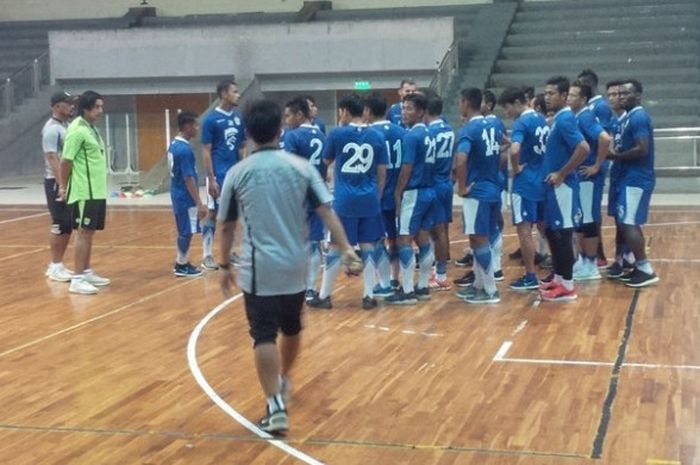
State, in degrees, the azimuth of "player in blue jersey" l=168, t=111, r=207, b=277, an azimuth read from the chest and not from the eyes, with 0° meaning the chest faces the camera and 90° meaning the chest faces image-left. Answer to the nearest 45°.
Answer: approximately 270°

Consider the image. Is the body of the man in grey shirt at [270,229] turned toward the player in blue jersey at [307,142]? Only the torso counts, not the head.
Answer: yes

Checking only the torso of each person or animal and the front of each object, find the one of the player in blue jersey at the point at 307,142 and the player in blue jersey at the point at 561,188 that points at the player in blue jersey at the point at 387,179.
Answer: the player in blue jersey at the point at 561,188

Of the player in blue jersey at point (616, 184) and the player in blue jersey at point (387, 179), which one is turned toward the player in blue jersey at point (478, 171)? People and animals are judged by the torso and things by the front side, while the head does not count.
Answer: the player in blue jersey at point (616, 184)

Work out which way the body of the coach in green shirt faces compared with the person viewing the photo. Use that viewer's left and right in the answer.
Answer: facing to the right of the viewer

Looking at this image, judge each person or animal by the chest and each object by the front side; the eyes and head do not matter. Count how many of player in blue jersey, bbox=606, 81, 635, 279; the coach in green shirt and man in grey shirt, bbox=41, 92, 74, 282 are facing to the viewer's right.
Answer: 2

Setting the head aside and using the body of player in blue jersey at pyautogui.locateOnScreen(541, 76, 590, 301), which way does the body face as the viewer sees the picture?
to the viewer's left

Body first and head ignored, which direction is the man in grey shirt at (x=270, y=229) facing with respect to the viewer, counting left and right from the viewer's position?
facing away from the viewer

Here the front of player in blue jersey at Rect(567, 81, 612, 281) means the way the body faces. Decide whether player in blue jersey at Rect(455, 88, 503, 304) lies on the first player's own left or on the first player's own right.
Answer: on the first player's own left
